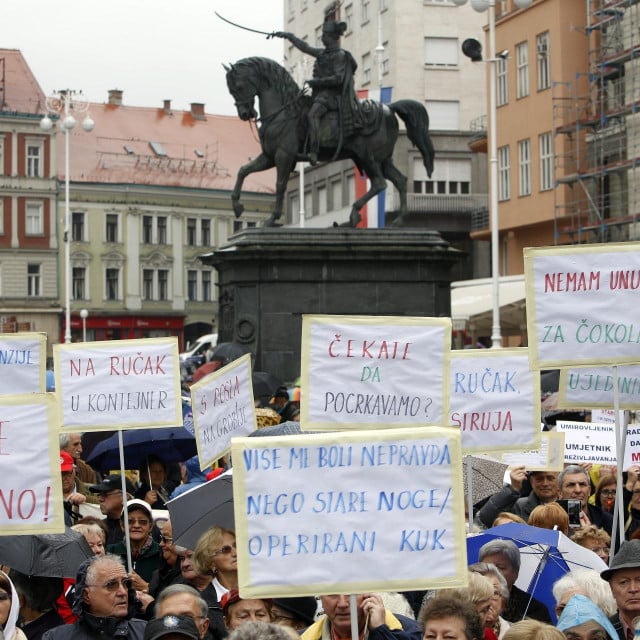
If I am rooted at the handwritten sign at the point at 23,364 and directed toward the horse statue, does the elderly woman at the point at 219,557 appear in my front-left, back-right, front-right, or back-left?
back-right

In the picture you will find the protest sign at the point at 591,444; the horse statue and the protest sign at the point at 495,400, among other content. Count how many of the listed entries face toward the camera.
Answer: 2

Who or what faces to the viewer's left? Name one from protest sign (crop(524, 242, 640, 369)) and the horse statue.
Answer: the horse statue

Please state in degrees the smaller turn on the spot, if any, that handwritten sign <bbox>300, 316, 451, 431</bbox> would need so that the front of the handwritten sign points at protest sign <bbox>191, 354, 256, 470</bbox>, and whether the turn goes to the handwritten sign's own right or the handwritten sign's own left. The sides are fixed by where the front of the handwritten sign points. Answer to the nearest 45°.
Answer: approximately 135° to the handwritten sign's own right

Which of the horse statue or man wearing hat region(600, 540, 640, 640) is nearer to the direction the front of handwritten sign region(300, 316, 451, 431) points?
the man wearing hat

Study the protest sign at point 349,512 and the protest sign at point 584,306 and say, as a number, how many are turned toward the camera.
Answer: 2

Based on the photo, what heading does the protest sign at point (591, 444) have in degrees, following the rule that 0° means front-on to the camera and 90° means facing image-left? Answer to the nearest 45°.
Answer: approximately 0°
